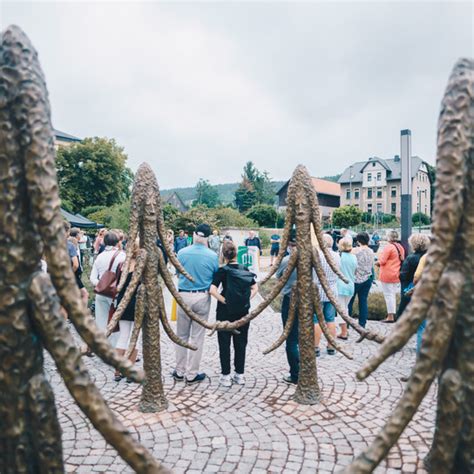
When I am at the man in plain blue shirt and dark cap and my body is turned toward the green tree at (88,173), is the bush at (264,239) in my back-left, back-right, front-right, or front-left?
front-right

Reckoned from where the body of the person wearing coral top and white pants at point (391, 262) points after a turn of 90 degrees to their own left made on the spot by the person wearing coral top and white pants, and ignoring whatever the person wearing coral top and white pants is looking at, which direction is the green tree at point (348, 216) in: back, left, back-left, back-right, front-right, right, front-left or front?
back-right

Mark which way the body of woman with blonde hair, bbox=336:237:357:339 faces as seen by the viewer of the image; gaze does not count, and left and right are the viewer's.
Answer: facing away from the viewer and to the left of the viewer

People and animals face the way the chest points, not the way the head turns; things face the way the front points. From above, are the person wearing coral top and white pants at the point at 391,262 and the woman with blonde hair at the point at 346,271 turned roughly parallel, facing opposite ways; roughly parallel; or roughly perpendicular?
roughly parallel

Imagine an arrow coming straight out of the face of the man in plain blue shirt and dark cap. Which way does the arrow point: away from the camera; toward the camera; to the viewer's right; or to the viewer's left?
away from the camera

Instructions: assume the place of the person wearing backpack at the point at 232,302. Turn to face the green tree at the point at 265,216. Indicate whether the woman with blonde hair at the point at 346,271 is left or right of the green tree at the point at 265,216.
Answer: right

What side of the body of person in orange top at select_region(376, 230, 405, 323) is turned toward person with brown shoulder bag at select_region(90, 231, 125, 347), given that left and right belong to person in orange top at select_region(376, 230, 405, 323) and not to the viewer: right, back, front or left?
left

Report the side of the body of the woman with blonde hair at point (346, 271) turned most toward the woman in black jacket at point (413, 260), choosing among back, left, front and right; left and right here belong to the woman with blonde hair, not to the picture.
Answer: back

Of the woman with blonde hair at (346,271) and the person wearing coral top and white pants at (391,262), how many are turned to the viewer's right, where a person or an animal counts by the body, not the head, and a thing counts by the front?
0

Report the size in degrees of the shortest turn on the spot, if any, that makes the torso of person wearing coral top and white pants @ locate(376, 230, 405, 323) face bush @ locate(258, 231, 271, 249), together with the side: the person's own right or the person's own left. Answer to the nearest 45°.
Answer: approximately 45° to the person's own right

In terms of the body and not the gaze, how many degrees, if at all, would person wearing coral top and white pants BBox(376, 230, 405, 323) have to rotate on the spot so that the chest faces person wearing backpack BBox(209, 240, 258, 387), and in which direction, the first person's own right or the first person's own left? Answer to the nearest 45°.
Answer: approximately 90° to the first person's own left

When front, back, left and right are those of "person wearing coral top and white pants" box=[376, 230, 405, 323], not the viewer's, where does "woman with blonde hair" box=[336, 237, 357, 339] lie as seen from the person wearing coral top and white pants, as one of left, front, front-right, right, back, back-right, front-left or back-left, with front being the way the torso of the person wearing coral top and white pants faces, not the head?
left

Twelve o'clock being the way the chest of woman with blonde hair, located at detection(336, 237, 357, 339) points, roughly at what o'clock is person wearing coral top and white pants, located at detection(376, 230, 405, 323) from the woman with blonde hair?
The person wearing coral top and white pants is roughly at 3 o'clock from the woman with blonde hair.

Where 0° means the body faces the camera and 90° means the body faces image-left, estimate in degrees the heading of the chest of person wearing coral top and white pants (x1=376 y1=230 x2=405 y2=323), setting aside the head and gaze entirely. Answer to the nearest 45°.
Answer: approximately 135°
